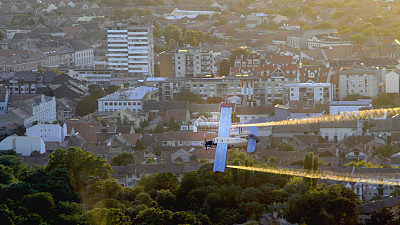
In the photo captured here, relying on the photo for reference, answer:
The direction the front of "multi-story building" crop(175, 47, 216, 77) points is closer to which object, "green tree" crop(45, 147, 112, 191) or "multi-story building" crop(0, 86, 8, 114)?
the green tree

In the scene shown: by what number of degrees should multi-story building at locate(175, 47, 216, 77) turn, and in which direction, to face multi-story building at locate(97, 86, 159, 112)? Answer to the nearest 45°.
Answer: approximately 45° to its right

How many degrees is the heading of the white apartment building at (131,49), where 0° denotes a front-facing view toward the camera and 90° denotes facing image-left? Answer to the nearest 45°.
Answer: approximately 0°

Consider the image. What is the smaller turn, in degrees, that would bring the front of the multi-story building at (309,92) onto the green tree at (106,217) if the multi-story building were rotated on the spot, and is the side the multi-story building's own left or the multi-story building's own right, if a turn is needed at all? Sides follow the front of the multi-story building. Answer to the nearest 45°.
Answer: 0° — it already faces it

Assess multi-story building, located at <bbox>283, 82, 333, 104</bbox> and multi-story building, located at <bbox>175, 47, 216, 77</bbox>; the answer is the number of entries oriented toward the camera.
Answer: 2

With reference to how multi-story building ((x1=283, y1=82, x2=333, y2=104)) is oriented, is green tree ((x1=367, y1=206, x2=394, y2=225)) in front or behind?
in front

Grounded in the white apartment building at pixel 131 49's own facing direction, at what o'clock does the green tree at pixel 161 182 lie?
The green tree is roughly at 12 o'clock from the white apartment building.

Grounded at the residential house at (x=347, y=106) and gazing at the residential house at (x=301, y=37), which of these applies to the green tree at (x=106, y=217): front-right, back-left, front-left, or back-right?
back-left
